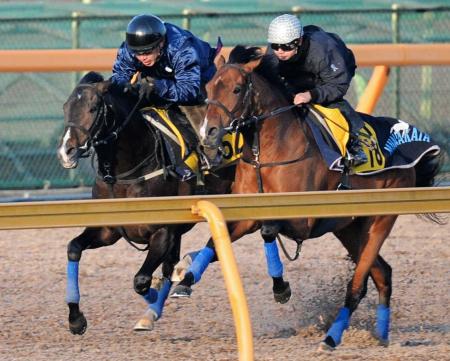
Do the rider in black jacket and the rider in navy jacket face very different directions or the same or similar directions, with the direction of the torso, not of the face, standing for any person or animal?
same or similar directions

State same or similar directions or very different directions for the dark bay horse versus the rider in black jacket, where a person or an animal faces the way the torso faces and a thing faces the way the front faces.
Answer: same or similar directions

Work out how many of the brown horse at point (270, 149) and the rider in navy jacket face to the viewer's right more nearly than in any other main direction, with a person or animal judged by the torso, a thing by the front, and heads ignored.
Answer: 0

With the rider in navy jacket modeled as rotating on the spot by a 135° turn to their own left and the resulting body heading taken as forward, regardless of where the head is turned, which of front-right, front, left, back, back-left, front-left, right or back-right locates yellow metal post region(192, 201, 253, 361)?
right

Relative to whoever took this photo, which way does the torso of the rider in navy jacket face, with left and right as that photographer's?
facing the viewer and to the left of the viewer

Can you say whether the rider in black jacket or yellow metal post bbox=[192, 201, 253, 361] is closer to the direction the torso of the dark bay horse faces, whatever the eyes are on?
the yellow metal post

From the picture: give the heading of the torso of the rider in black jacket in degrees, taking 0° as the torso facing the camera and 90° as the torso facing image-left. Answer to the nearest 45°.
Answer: approximately 45°

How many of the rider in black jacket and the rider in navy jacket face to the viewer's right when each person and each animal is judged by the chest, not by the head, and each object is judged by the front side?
0

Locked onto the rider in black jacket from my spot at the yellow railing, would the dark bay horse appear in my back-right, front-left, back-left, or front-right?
front-left

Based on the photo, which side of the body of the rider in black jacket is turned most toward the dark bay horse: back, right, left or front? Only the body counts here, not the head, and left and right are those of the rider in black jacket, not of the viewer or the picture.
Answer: front

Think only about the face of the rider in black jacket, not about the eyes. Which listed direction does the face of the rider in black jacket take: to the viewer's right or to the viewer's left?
to the viewer's left
